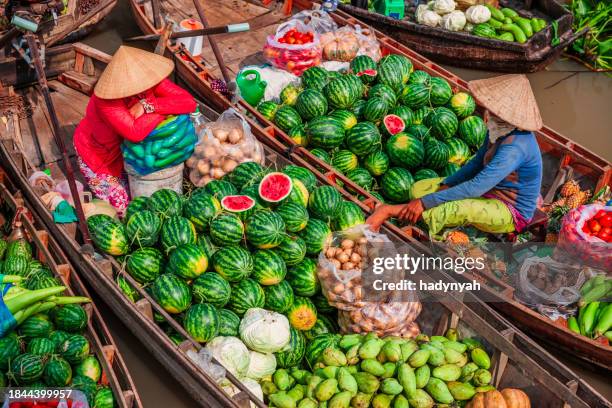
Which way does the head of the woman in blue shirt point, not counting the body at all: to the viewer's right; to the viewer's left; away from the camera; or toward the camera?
to the viewer's left

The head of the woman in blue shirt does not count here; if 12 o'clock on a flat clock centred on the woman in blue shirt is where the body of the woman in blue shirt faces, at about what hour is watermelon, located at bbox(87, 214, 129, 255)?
The watermelon is roughly at 11 o'clock from the woman in blue shirt.

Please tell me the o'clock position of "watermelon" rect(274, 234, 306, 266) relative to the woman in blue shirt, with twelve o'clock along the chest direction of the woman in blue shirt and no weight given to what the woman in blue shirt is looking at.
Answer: The watermelon is roughly at 11 o'clock from the woman in blue shirt.

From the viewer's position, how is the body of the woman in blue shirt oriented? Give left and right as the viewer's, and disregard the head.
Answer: facing to the left of the viewer

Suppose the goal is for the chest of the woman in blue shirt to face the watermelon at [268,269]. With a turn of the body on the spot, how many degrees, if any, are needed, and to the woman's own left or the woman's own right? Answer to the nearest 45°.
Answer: approximately 45° to the woman's own left

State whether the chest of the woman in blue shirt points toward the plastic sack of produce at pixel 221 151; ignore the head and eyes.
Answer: yes

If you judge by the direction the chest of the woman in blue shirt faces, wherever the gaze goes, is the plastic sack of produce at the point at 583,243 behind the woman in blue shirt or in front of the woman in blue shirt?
behind

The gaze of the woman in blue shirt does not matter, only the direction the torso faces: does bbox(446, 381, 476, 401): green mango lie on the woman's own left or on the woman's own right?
on the woman's own left
